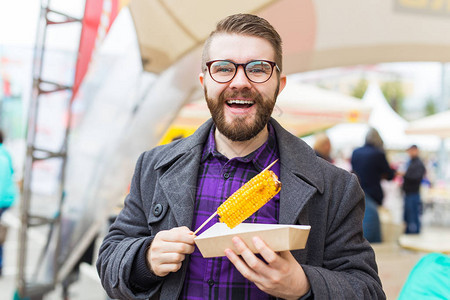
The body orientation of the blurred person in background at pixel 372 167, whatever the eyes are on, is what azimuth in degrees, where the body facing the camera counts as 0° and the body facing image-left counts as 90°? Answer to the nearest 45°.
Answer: approximately 225°

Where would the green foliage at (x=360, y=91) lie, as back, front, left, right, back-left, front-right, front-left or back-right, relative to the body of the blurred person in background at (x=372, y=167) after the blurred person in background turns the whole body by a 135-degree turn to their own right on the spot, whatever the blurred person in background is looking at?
back

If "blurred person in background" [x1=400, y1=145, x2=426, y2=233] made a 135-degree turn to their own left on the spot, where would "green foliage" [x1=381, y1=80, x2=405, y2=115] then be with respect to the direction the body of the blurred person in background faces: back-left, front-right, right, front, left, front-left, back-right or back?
back-left

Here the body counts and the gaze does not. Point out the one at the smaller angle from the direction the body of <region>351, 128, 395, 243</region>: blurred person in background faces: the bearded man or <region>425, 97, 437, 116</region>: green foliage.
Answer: the green foliage

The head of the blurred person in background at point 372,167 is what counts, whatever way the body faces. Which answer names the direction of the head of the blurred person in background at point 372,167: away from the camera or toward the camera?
away from the camera

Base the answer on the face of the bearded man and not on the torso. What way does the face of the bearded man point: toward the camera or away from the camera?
toward the camera

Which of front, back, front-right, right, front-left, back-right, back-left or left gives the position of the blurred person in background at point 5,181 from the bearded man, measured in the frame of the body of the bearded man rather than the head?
back-right

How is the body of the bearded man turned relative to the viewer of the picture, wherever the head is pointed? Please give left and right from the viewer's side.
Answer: facing the viewer
